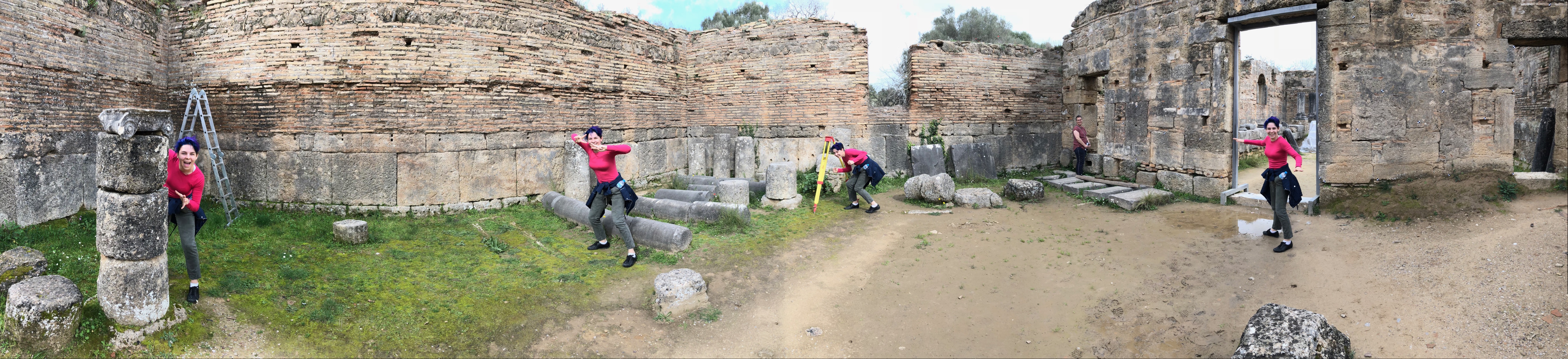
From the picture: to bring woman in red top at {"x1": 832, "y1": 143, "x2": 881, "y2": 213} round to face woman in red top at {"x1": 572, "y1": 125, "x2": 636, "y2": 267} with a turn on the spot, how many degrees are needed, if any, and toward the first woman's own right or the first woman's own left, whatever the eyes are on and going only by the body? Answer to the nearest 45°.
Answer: approximately 45° to the first woman's own left

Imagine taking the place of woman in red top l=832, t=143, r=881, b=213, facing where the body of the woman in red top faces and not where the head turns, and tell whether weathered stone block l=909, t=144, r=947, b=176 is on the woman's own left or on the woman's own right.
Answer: on the woman's own right

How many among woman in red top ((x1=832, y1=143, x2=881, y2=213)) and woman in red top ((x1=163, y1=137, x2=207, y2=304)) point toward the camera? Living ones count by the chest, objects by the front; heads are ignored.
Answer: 1

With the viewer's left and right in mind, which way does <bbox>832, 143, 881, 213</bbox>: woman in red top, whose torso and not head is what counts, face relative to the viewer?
facing to the left of the viewer

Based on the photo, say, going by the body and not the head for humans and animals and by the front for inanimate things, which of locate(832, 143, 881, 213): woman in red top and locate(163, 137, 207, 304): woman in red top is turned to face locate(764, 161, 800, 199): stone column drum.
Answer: locate(832, 143, 881, 213): woman in red top

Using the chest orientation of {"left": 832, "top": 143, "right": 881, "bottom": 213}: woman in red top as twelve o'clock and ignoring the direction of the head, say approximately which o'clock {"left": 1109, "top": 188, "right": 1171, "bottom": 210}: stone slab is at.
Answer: The stone slab is roughly at 6 o'clock from the woman in red top.

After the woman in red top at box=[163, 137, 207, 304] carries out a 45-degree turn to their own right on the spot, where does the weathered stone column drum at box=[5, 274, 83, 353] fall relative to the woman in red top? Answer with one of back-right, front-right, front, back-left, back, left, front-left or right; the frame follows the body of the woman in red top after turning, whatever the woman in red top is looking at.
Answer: front
